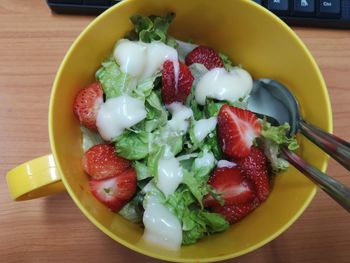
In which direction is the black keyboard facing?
toward the camera
